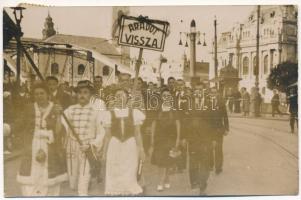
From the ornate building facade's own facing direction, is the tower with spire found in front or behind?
in front

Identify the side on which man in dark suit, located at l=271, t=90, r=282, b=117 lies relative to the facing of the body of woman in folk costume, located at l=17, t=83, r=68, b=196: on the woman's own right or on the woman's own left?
on the woman's own left

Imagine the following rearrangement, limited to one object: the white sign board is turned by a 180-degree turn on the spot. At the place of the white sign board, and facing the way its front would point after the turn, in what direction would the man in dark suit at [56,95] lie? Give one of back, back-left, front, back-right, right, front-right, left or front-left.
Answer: left

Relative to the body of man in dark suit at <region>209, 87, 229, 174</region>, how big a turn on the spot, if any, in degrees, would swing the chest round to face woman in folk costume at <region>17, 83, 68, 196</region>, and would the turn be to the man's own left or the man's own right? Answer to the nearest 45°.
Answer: approximately 90° to the man's own right

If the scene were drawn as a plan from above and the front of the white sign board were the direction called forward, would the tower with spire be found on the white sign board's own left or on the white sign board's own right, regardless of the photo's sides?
on the white sign board's own right

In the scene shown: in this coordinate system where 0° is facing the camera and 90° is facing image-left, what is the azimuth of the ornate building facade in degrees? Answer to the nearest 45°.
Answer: approximately 45°

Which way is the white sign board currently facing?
toward the camera

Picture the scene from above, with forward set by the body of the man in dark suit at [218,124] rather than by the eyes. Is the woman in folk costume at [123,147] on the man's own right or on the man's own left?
on the man's own right

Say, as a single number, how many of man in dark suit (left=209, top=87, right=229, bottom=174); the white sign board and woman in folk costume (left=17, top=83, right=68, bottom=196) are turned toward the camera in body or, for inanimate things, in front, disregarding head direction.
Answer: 3

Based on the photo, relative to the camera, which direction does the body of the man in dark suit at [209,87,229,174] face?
toward the camera

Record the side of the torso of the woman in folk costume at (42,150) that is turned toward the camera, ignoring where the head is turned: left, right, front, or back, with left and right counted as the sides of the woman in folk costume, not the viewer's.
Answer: front
